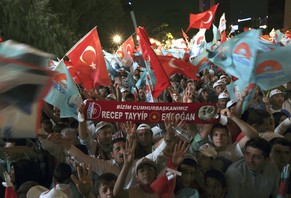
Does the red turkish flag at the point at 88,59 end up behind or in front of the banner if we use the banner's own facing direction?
behind

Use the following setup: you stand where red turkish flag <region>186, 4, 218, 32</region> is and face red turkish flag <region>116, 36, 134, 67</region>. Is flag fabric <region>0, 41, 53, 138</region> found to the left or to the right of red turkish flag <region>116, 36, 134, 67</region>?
left

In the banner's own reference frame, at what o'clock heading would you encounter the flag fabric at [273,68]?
The flag fabric is roughly at 9 o'clock from the banner.

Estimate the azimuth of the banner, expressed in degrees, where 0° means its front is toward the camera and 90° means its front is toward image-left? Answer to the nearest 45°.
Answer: approximately 0°

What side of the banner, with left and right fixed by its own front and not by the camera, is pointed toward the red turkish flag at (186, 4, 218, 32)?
back

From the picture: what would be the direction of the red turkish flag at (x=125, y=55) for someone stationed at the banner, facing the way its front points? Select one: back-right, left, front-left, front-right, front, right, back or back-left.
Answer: back

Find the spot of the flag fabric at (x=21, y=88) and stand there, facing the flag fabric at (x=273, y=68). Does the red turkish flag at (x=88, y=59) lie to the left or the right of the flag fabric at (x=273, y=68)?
left

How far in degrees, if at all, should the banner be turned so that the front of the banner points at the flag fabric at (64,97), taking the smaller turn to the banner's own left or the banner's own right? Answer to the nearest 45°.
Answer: approximately 135° to the banner's own right

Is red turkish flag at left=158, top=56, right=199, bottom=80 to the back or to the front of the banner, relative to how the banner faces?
to the back
